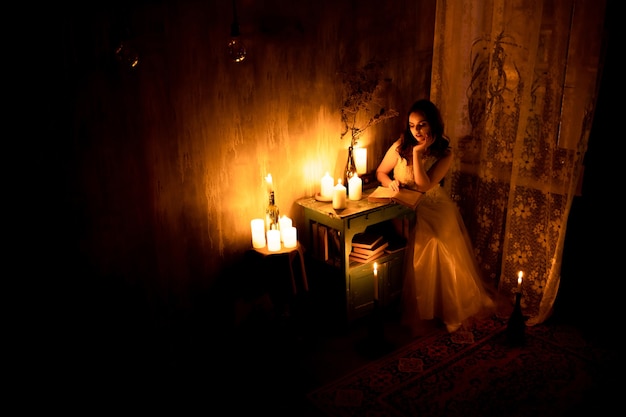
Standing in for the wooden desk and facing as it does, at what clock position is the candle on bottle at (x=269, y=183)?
The candle on bottle is roughly at 4 o'clock from the wooden desk.

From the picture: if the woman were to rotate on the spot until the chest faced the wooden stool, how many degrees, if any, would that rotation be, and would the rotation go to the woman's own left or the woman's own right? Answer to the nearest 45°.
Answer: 0° — they already face it

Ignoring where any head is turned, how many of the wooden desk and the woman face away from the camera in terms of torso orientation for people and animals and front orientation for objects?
0

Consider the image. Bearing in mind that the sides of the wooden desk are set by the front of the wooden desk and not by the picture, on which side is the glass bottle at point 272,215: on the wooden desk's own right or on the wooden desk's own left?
on the wooden desk's own right

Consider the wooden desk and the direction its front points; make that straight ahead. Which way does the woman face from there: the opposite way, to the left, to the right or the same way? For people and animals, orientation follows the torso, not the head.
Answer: to the right

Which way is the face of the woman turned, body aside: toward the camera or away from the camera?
toward the camera

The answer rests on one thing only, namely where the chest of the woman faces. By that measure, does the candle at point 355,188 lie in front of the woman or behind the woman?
in front

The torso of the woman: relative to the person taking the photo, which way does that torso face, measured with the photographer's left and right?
facing the viewer and to the left of the viewer

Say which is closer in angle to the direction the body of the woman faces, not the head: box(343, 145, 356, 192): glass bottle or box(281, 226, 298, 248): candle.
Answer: the candle

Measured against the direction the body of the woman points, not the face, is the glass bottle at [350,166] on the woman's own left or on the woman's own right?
on the woman's own right

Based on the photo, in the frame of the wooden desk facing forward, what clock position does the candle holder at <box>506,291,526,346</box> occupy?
The candle holder is roughly at 11 o'clock from the wooden desk.

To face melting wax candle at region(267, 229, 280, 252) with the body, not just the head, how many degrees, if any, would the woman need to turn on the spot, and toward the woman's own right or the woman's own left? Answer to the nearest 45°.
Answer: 0° — they already face it

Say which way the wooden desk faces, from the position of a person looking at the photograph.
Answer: facing the viewer and to the right of the viewer
